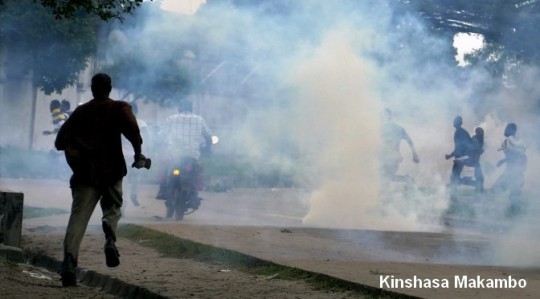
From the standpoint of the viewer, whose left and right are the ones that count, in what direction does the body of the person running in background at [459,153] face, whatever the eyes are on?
facing to the left of the viewer

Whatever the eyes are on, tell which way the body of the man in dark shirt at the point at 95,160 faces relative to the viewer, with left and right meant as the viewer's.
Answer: facing away from the viewer

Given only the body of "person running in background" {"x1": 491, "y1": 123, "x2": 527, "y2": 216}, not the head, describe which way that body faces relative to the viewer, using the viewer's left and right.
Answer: facing to the left of the viewer

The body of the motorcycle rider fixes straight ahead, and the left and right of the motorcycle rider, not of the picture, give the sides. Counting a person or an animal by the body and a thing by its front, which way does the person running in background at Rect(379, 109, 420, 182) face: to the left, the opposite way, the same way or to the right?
to the left

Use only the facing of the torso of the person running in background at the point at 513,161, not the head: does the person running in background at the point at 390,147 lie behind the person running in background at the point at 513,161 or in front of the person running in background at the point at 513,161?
in front

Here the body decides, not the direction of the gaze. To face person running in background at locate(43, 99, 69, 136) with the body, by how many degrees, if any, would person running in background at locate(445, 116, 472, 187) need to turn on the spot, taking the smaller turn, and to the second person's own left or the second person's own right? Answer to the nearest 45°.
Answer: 0° — they already face them

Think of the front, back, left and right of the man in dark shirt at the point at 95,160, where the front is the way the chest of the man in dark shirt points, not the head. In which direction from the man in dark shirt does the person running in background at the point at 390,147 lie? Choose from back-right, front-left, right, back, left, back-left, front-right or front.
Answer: front-right

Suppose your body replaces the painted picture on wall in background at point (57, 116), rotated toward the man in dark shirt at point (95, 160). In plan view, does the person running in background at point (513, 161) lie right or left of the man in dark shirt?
left
